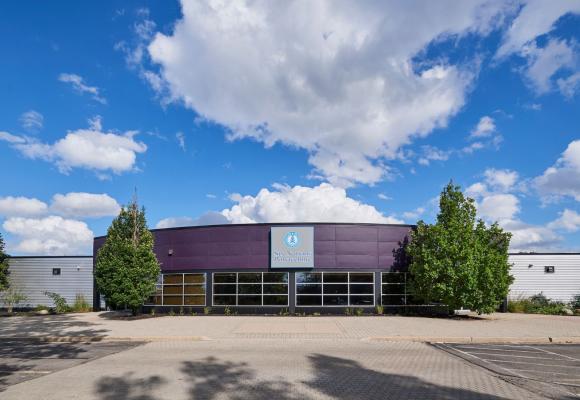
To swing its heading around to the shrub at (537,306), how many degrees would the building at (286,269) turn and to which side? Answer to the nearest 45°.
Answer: approximately 90° to its left

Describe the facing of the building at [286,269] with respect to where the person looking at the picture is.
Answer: facing the viewer

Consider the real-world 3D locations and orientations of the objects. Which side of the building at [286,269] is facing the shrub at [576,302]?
left

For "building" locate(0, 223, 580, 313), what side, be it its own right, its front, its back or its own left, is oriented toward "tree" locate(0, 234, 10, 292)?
right
